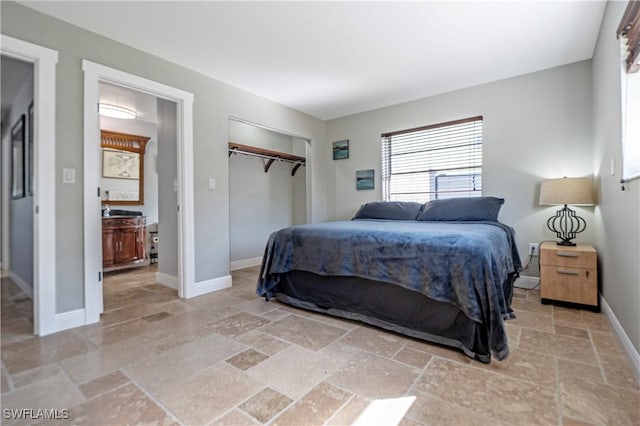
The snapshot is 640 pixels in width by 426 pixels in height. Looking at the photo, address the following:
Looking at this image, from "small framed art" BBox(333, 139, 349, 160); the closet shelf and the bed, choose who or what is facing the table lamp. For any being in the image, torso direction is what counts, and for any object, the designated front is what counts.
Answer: the closet shelf

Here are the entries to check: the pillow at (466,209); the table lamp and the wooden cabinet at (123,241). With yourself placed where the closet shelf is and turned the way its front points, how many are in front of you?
2

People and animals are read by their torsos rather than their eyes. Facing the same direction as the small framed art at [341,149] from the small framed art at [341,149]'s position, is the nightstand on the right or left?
on its left

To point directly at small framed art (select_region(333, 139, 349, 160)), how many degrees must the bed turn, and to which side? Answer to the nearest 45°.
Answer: approximately 135° to its right

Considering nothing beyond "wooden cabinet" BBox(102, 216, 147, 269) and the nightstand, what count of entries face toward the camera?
2

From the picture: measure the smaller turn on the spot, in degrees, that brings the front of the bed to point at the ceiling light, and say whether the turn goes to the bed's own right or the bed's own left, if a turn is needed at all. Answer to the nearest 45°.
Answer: approximately 45° to the bed's own right

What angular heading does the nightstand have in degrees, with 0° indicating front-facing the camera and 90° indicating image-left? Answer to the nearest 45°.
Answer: approximately 0°

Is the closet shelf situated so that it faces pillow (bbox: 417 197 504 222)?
yes

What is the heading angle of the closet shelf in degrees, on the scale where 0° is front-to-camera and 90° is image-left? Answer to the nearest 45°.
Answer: approximately 315°
